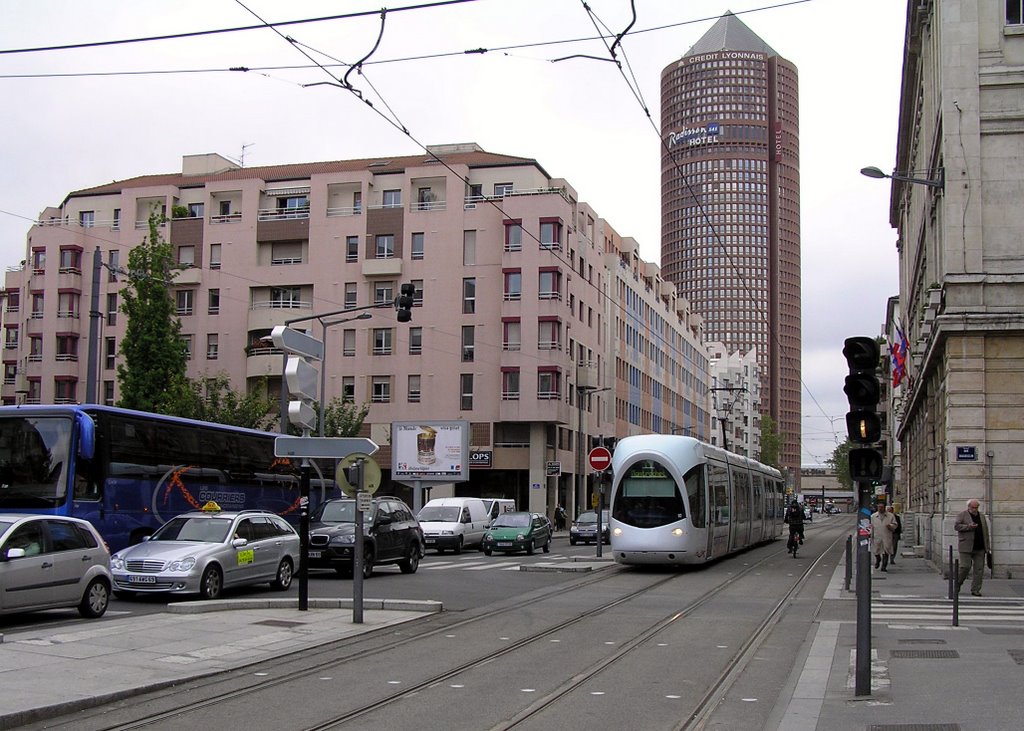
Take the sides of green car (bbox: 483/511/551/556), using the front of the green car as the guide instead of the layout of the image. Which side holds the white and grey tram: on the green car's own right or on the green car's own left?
on the green car's own left

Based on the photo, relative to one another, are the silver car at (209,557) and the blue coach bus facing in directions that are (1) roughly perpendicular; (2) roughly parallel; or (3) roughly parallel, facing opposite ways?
roughly parallel

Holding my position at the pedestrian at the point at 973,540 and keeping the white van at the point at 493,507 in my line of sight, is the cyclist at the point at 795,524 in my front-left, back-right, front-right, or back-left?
front-right

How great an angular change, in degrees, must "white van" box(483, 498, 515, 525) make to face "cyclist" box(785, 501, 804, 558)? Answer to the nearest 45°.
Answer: approximately 90° to its left

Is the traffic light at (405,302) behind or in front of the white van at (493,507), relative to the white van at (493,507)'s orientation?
in front

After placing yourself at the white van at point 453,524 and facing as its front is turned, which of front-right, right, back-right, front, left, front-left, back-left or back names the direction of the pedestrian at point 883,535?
left

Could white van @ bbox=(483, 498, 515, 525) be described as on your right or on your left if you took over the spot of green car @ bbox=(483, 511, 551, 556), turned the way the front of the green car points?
on your right

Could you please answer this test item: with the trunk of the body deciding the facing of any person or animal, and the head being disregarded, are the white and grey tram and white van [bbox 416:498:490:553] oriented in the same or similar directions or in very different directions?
same or similar directions

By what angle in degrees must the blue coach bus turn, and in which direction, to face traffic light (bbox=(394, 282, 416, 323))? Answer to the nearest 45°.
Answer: approximately 180°

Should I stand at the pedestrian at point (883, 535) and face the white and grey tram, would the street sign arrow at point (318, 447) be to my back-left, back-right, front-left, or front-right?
front-left

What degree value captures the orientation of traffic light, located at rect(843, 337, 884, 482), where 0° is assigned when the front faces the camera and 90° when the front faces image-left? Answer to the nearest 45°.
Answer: approximately 0°

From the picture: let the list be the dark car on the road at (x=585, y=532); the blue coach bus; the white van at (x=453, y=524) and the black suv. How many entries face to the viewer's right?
0

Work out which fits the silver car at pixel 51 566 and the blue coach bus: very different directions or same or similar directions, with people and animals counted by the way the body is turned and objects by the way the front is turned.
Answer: same or similar directions

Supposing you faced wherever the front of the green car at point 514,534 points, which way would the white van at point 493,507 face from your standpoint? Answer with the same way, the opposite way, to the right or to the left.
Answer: the same way
